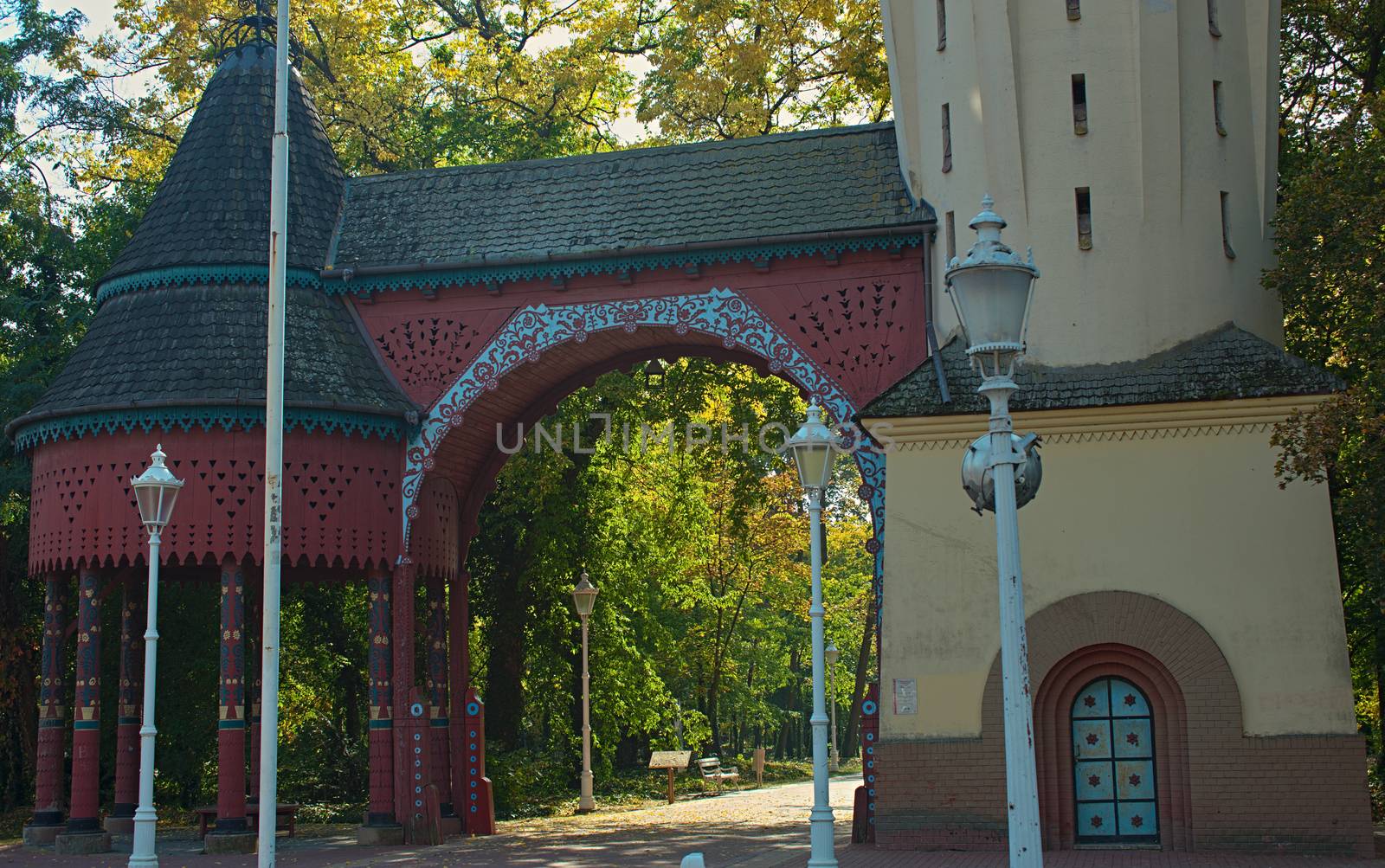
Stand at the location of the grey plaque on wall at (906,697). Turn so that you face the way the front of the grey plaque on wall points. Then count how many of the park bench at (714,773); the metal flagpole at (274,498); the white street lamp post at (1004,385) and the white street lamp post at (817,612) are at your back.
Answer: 1

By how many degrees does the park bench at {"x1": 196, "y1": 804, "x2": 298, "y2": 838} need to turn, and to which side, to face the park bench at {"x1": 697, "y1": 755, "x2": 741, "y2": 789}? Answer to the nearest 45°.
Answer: approximately 135° to its left

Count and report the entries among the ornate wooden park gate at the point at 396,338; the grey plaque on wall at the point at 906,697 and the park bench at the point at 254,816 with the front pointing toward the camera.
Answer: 3

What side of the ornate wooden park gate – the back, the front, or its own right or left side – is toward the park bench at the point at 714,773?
back

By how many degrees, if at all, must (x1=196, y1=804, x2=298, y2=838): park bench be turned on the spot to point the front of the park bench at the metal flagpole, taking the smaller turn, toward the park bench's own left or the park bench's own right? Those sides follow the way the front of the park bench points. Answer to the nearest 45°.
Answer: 0° — it already faces it

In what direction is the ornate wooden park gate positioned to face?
toward the camera

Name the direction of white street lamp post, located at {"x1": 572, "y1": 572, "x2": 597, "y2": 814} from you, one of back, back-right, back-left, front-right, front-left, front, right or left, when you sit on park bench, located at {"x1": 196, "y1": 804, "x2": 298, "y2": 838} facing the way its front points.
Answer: back-left

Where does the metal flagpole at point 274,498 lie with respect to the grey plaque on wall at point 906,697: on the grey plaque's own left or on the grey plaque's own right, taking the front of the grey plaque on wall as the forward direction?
on the grey plaque's own right

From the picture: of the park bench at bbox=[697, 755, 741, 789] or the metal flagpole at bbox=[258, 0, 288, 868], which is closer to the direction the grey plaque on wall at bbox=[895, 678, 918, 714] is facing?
the metal flagpole

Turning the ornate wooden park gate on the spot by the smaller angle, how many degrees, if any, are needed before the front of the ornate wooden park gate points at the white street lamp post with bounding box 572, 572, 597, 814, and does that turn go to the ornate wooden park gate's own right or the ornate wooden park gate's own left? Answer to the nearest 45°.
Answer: approximately 180°

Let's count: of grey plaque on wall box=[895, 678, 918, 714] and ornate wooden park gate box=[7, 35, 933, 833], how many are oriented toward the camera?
2

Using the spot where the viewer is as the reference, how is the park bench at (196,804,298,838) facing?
facing the viewer

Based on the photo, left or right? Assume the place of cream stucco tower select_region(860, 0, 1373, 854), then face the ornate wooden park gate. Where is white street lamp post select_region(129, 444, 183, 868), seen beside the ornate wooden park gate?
left

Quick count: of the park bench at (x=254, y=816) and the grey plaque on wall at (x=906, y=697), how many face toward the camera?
2

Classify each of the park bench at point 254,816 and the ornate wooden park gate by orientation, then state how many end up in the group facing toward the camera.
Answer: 2

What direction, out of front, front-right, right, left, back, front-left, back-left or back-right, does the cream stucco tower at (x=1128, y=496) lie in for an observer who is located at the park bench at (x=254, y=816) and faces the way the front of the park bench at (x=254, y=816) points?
front-left
